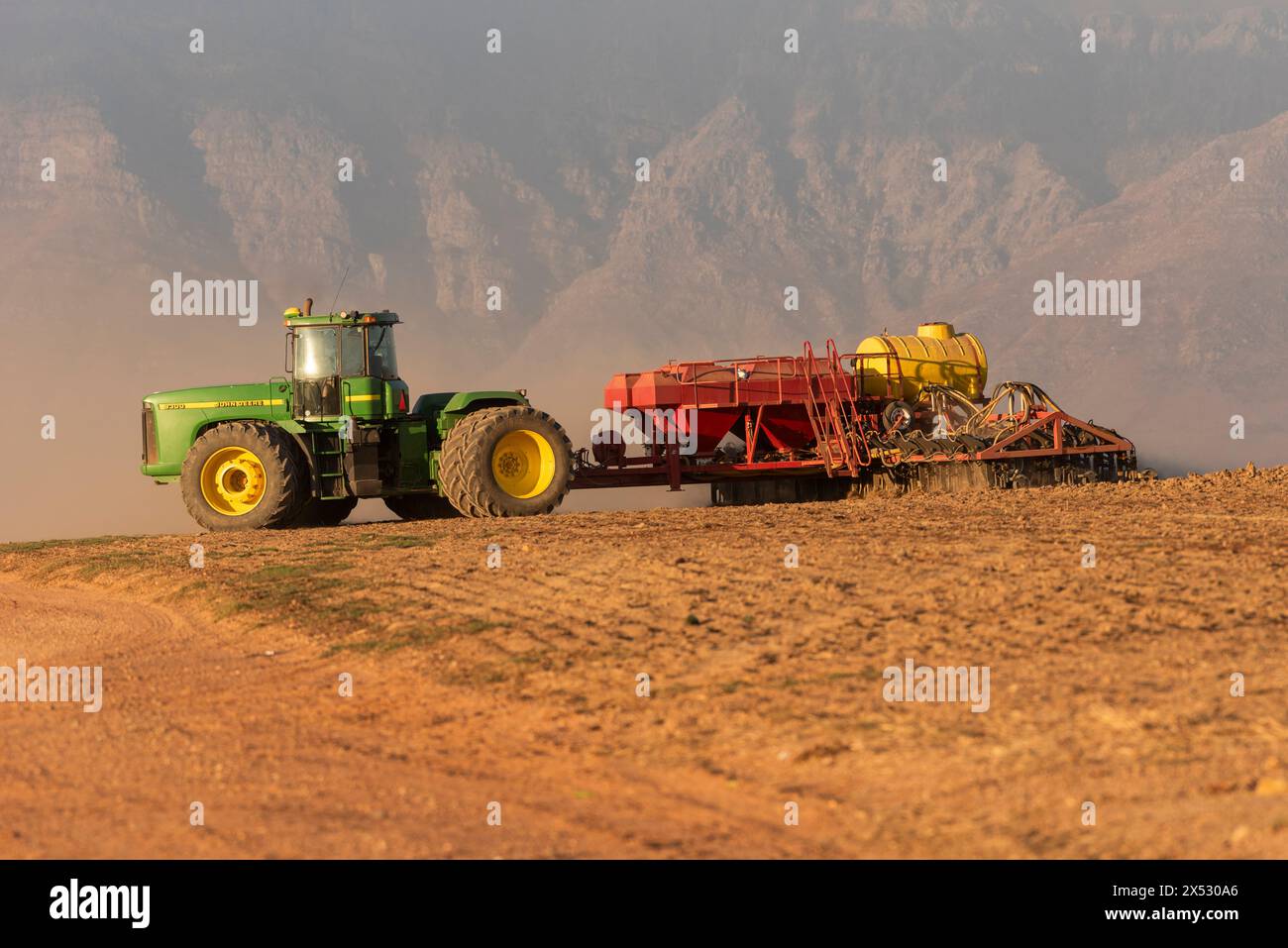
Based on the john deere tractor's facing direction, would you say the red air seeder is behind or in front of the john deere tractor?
behind

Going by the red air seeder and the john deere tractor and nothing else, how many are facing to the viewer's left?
2

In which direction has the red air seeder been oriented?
to the viewer's left

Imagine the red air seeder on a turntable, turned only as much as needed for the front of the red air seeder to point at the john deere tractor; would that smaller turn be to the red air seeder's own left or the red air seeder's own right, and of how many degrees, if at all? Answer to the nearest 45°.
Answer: approximately 45° to the red air seeder's own left

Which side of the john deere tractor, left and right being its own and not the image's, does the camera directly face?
left
